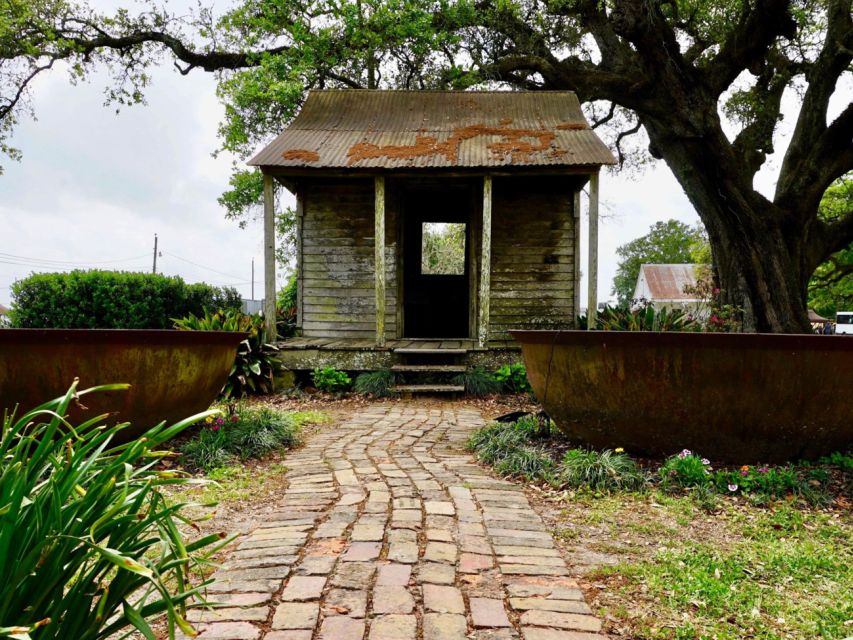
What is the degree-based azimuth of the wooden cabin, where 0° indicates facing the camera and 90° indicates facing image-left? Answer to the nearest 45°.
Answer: approximately 0°

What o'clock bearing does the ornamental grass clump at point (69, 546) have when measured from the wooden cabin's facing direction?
The ornamental grass clump is roughly at 12 o'clock from the wooden cabin.

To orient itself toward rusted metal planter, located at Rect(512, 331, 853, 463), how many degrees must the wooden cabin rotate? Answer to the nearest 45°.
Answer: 0° — it already faces it

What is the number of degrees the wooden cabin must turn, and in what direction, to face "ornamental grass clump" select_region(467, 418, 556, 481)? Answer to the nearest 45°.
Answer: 0° — it already faces it

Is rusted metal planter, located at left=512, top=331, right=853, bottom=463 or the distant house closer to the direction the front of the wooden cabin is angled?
the rusted metal planter

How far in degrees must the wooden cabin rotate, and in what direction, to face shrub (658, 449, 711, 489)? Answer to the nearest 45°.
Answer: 0° — it already faces it

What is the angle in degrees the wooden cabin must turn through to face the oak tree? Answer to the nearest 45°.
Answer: approximately 135° to its left

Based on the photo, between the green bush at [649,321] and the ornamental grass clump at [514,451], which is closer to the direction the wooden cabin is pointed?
the ornamental grass clump

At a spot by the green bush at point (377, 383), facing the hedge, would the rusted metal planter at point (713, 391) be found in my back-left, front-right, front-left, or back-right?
back-left

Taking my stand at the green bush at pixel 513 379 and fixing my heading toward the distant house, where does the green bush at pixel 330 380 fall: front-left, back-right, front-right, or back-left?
back-left

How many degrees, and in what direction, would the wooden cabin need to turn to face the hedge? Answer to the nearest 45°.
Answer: approximately 90° to its right
